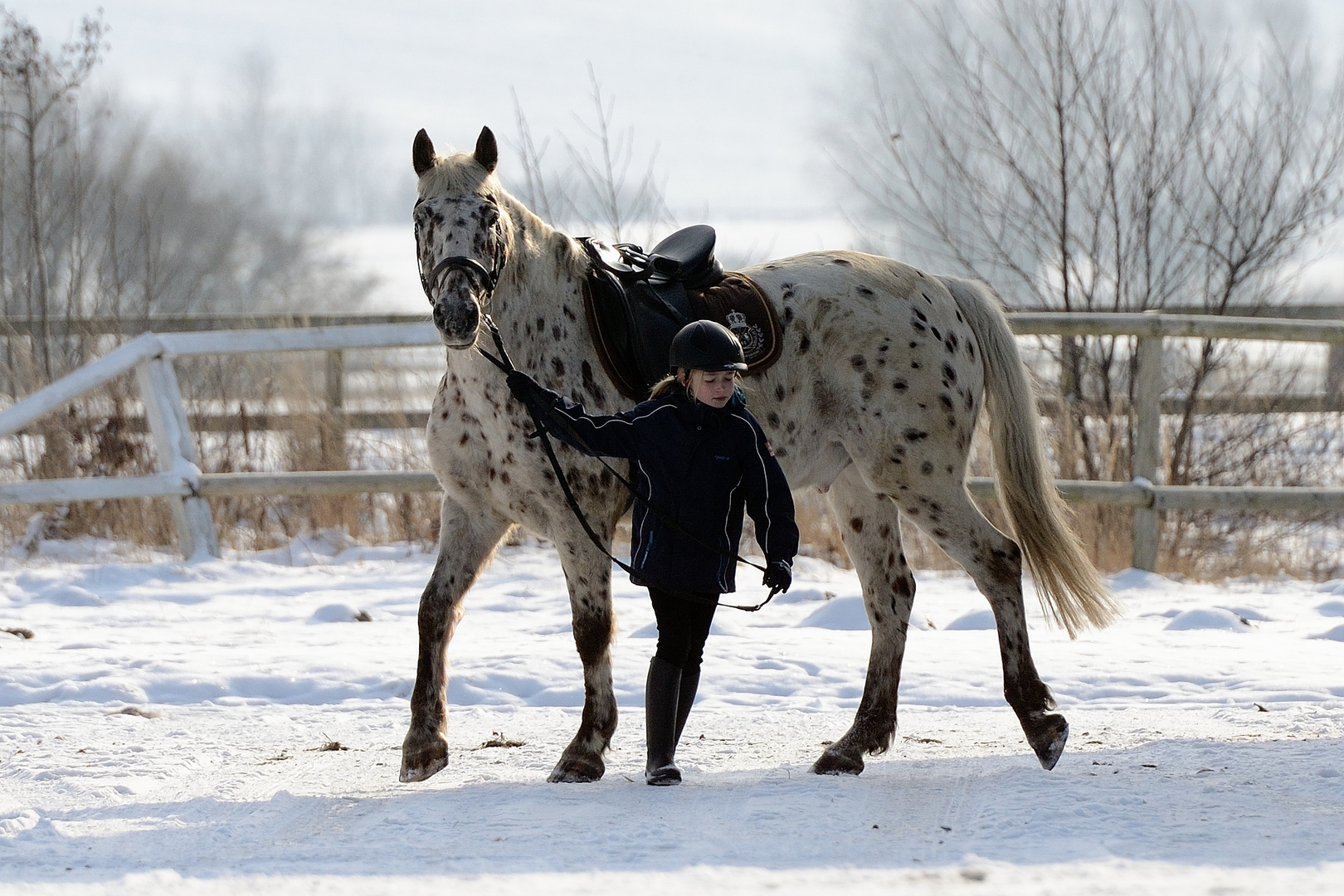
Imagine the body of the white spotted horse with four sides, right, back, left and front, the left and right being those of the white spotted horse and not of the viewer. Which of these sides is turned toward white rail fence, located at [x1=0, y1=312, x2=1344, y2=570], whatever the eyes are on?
right

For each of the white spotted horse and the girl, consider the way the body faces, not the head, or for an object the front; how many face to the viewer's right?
0

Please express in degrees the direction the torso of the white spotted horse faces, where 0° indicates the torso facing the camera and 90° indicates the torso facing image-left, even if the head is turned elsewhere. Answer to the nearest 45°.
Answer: approximately 45°

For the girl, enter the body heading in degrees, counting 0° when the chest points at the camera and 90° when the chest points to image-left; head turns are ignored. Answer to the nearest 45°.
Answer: approximately 0°

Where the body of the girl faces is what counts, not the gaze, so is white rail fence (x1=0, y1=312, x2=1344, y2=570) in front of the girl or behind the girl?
behind
